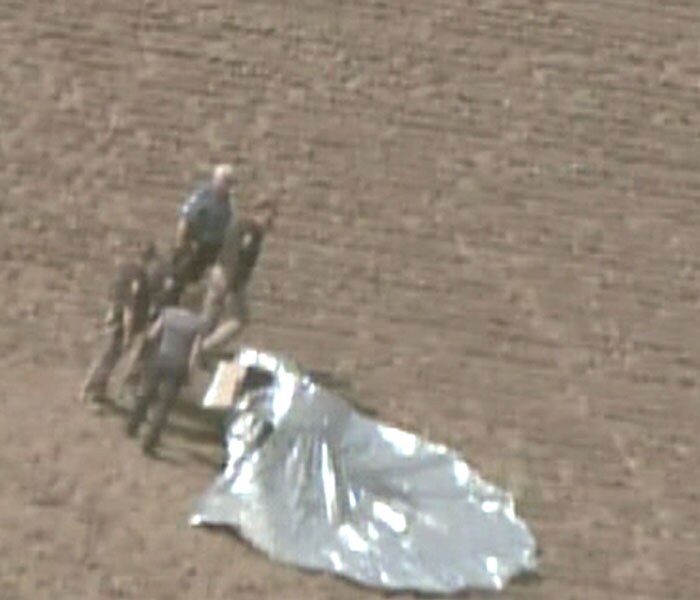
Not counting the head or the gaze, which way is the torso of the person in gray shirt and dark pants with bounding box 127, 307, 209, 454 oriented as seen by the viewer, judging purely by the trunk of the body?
away from the camera

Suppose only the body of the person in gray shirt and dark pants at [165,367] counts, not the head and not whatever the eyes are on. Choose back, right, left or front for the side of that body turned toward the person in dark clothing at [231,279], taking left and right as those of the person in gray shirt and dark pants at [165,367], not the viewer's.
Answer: front

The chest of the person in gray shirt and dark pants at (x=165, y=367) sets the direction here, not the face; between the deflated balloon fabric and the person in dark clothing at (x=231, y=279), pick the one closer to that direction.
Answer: the person in dark clothing

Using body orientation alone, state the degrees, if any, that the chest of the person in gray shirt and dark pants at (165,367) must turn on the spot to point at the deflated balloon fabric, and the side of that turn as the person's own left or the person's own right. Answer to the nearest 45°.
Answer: approximately 90° to the person's own right

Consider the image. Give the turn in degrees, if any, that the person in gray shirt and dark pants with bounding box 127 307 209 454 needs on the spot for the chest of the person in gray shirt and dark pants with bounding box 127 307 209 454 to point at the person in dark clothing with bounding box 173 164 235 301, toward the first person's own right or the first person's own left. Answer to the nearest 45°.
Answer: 0° — they already face them
